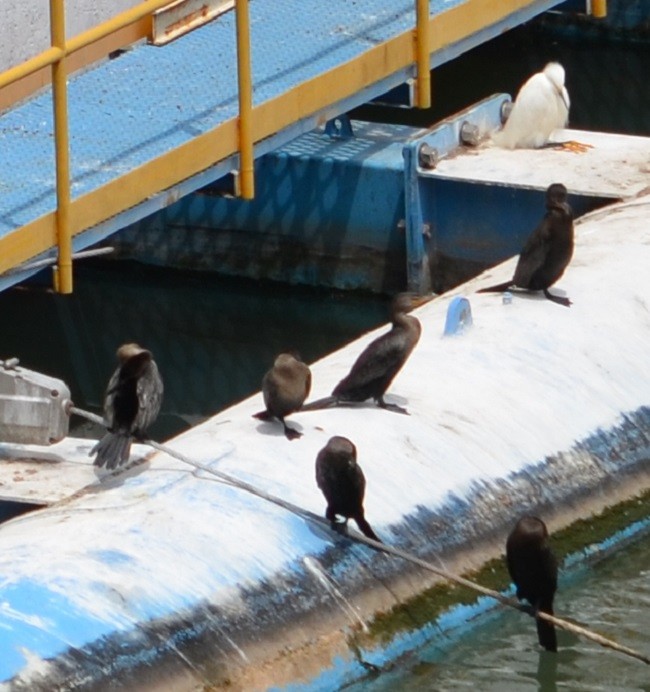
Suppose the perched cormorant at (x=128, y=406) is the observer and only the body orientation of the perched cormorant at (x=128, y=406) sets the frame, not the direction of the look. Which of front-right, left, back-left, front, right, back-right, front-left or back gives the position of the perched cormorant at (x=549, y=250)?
front

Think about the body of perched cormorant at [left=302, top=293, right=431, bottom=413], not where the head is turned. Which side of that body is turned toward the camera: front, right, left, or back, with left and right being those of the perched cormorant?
right

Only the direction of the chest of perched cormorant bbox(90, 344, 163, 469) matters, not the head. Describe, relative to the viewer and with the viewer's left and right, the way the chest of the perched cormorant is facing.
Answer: facing away from the viewer and to the right of the viewer

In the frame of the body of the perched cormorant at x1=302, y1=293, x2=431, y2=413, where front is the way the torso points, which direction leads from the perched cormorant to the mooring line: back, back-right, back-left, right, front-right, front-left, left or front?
right

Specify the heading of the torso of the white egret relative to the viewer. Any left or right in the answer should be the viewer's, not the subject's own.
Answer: facing to the right of the viewer

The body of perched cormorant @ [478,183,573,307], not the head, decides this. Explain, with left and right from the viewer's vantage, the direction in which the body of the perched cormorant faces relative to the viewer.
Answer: facing to the right of the viewer

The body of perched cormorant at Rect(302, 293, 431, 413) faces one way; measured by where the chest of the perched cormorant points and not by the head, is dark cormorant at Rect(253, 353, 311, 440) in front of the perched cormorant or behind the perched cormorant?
behind
